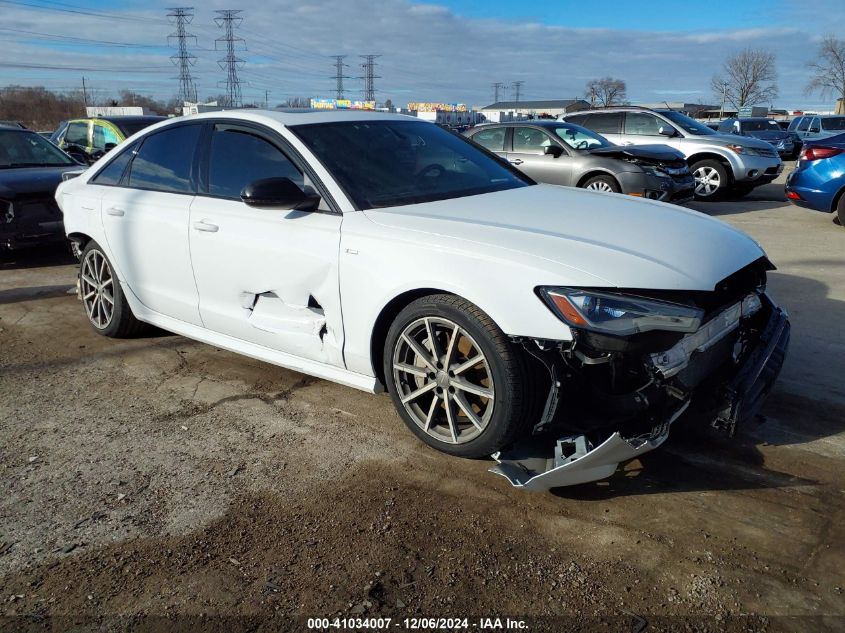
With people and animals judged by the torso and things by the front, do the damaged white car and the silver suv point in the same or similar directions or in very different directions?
same or similar directions

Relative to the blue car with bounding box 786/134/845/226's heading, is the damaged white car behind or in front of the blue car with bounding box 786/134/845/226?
behind

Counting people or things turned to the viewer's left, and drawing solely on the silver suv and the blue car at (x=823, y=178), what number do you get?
0

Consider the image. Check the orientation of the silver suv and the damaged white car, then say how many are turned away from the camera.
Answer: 0

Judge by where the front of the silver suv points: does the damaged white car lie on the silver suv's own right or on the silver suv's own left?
on the silver suv's own right

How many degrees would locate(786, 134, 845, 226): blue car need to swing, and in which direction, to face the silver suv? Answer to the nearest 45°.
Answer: approximately 90° to its left

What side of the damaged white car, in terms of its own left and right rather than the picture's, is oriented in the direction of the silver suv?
left

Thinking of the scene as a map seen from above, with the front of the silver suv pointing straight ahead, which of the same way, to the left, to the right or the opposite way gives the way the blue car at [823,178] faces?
to the left

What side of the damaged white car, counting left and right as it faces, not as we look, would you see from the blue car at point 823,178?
left

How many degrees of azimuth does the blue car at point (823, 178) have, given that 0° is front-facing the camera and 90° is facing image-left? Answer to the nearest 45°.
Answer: approximately 225°

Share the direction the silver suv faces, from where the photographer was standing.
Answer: facing the viewer and to the right of the viewer
